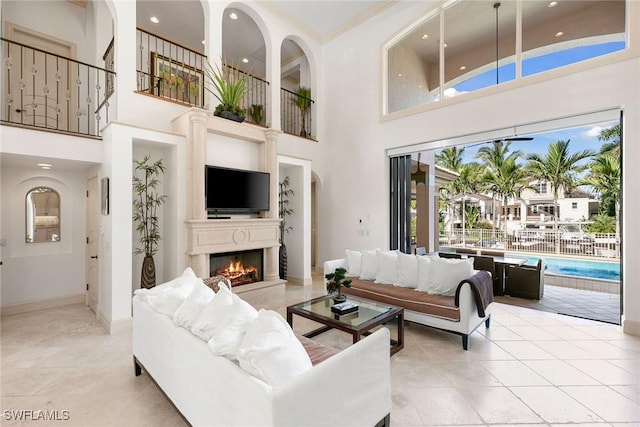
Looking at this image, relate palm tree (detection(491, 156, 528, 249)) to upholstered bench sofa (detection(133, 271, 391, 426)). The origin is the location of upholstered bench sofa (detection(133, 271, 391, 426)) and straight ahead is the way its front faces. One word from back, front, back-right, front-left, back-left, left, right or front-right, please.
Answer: front

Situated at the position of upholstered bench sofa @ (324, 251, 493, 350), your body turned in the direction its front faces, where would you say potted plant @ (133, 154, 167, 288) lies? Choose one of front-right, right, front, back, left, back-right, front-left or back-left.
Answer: front-right

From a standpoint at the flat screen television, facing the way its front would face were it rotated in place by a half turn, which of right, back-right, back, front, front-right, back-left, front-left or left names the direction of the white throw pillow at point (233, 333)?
back-left

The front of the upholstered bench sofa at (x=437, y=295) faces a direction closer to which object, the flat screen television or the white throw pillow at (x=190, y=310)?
the white throw pillow

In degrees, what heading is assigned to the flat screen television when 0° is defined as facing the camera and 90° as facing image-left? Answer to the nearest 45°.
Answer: approximately 315°

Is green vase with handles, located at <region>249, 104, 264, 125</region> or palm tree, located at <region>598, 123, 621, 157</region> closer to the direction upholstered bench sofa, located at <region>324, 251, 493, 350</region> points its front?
the green vase with handles

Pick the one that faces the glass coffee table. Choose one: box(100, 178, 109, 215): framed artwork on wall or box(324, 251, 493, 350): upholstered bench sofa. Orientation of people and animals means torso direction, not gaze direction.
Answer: the upholstered bench sofa

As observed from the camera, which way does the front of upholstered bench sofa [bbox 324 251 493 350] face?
facing the viewer and to the left of the viewer

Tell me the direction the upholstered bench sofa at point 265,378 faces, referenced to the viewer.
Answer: facing away from the viewer and to the right of the viewer

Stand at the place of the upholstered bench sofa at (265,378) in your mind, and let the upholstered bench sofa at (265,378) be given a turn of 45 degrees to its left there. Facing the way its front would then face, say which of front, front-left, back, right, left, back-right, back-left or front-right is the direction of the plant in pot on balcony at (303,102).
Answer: front

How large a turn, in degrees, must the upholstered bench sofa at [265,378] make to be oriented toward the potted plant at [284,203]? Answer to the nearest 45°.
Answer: approximately 45° to its left

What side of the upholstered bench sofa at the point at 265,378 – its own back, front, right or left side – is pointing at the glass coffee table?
front
